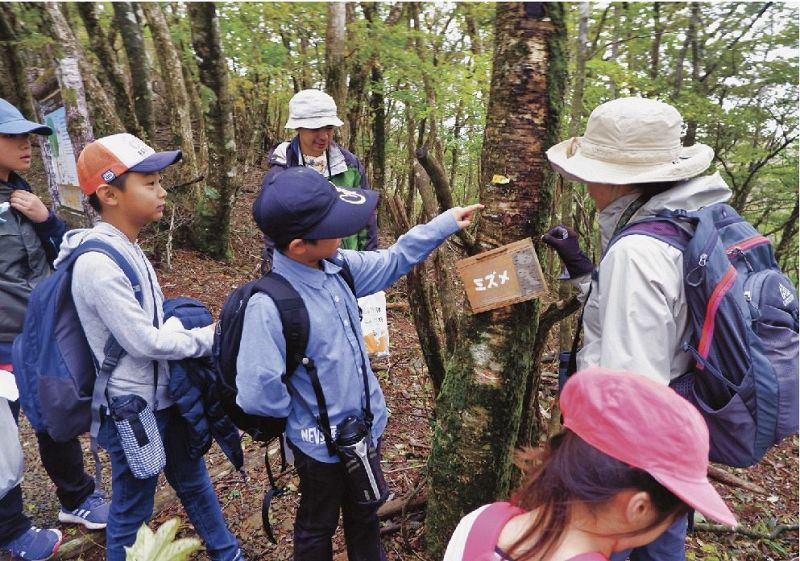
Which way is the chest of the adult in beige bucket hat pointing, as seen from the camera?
to the viewer's left

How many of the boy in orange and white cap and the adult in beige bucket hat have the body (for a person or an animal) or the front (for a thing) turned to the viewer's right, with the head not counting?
1

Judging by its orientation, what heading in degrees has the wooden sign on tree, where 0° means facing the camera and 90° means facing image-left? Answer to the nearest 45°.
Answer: approximately 0°

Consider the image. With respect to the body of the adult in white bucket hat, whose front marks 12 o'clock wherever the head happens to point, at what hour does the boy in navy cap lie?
The boy in navy cap is roughly at 12 o'clock from the adult in white bucket hat.

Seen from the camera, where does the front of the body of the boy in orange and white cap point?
to the viewer's right

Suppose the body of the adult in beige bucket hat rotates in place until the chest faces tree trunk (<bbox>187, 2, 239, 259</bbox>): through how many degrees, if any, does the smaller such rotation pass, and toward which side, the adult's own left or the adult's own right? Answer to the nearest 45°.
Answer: approximately 45° to the adult's own right

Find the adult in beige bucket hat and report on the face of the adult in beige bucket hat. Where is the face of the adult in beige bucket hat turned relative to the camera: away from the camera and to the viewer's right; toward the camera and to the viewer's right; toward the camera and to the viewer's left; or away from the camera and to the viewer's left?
away from the camera and to the viewer's left

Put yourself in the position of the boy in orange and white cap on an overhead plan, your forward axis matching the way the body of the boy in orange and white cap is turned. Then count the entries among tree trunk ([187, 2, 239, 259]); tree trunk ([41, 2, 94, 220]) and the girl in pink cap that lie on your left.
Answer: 2
